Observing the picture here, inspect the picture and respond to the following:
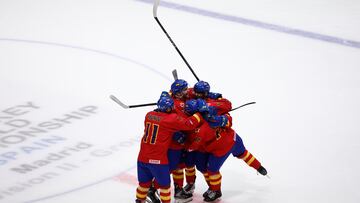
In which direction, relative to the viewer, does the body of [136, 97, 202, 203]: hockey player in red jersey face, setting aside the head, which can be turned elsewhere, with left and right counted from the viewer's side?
facing away from the viewer and to the right of the viewer
